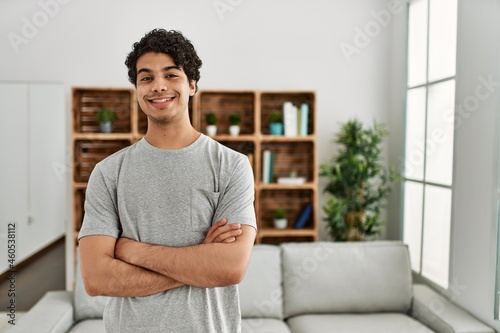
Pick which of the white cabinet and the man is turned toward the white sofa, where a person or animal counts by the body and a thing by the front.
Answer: the white cabinet

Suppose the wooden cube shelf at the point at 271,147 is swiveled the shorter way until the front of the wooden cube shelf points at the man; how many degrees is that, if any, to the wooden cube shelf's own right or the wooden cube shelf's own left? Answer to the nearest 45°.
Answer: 0° — it already faces them

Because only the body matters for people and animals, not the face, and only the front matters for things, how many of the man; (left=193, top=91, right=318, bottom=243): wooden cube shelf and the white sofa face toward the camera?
3

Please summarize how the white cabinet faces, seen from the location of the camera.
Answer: facing the viewer and to the right of the viewer

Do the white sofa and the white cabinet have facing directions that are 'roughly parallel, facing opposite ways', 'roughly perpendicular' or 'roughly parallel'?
roughly perpendicular

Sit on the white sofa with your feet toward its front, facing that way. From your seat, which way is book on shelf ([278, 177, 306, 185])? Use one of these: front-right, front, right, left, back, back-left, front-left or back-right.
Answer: back

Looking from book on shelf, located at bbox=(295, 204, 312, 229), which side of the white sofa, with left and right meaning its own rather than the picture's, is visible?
back

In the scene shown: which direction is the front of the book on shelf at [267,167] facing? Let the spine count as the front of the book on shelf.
toward the camera

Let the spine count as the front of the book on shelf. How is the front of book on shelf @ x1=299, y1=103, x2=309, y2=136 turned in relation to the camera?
facing the viewer

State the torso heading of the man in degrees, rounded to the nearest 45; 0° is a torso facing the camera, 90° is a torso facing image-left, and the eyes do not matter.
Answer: approximately 0°

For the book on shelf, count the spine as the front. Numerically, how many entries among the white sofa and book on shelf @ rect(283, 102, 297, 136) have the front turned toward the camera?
2

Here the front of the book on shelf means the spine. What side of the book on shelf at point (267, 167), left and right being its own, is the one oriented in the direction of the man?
front

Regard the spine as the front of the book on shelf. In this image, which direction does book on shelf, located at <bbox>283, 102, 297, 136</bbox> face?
toward the camera
